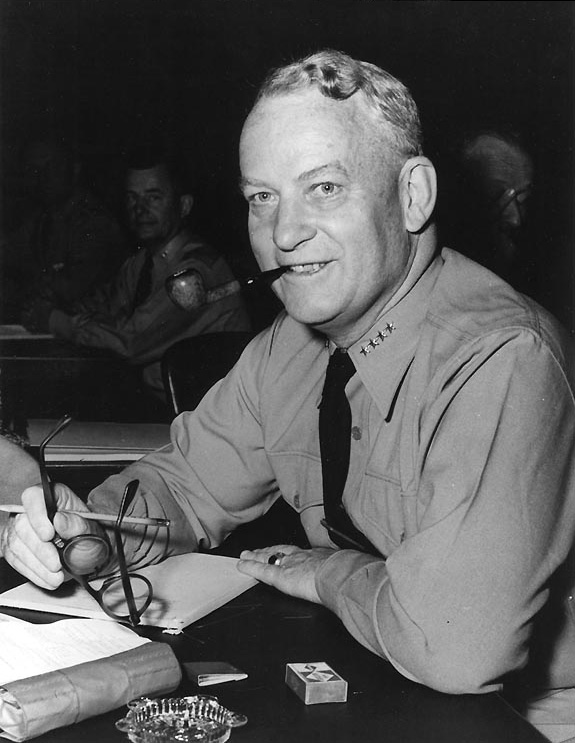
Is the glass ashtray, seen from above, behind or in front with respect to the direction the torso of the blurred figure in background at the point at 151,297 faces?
in front

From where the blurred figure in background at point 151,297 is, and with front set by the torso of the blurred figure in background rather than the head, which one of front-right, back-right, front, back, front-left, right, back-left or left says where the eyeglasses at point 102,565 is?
front-left

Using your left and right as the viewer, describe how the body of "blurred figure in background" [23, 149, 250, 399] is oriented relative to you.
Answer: facing the viewer and to the left of the viewer

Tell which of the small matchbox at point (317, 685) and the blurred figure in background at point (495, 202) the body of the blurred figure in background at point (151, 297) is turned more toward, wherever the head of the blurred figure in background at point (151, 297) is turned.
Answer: the small matchbox

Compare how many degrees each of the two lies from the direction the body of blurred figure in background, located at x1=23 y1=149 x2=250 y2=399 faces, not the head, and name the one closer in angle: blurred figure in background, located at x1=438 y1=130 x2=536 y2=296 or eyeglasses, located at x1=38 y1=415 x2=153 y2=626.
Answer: the eyeglasses

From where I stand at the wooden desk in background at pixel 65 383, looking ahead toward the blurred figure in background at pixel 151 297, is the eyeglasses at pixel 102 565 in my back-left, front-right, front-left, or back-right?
back-right

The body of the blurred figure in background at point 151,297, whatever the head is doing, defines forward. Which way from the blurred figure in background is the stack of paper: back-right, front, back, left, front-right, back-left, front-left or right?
front-left

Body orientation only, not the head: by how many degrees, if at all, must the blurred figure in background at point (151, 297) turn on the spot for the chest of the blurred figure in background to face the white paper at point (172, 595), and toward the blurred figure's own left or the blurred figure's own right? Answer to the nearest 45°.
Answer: approximately 45° to the blurred figure's own left
